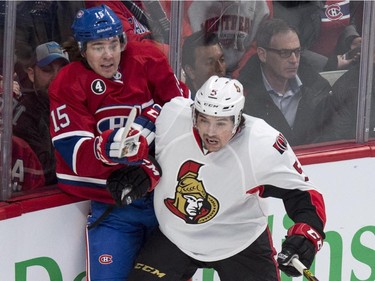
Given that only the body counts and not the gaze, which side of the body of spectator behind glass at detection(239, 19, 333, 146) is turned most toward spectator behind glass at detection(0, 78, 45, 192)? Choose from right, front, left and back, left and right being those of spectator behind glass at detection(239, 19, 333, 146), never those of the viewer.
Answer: right

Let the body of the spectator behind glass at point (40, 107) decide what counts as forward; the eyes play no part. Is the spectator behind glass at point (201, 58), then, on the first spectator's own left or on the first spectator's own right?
on the first spectator's own left

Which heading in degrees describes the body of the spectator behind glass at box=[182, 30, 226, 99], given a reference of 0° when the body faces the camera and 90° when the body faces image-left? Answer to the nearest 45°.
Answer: approximately 315°

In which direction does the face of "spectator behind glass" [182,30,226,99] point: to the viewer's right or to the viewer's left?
to the viewer's right

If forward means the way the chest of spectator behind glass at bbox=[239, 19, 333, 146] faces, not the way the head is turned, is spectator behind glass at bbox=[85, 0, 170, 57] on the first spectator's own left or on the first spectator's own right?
on the first spectator's own right
